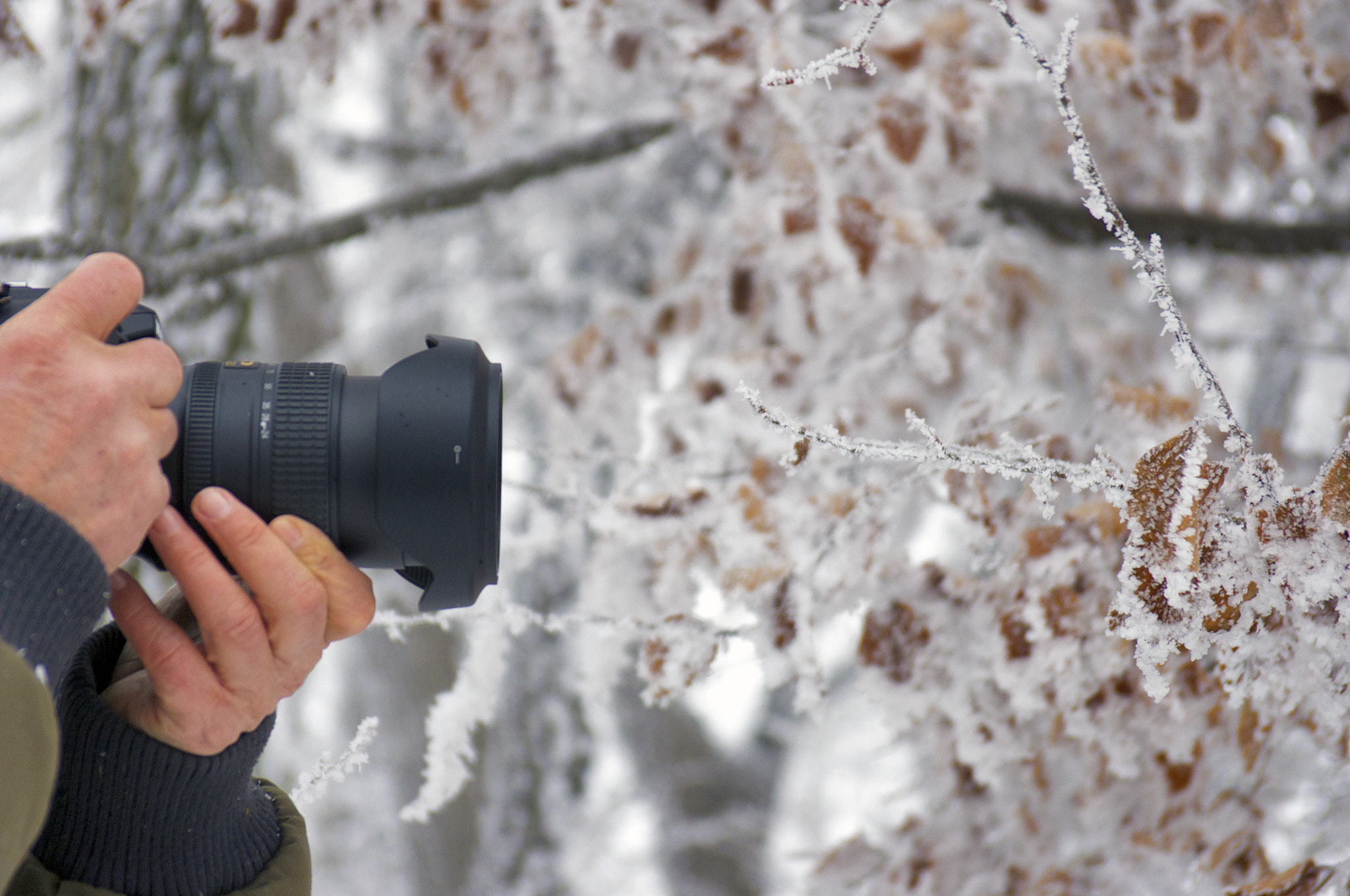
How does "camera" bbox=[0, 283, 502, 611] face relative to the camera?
to the viewer's right

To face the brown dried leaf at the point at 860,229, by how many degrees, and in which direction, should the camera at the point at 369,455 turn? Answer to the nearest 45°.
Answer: approximately 45° to its left

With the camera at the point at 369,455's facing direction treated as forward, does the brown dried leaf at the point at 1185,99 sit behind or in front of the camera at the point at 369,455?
in front
